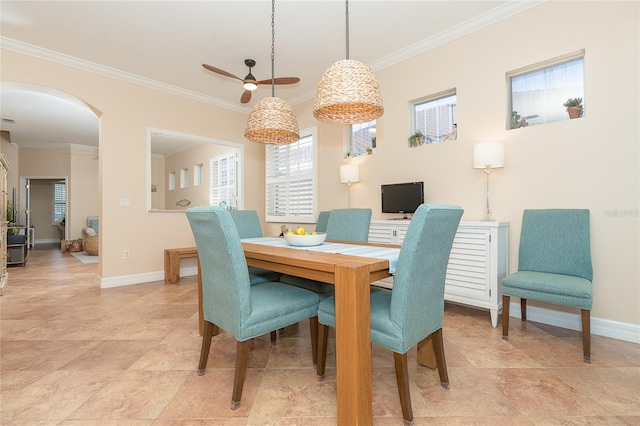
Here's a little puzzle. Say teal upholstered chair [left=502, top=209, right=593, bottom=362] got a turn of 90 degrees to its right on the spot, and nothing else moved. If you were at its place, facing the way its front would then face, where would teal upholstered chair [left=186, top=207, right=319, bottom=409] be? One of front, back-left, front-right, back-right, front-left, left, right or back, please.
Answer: left

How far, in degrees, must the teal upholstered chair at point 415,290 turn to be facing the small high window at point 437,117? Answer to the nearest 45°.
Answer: approximately 45° to its right

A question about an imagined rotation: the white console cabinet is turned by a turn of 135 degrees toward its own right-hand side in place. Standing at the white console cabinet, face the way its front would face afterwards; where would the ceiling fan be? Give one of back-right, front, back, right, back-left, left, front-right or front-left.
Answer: left

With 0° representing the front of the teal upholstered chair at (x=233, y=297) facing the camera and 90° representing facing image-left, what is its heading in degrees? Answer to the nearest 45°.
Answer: approximately 225°

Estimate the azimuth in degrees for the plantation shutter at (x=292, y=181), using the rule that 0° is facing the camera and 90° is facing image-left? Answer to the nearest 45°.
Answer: approximately 45°

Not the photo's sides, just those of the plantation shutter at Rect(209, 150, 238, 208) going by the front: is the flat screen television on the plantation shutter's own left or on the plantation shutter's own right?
on the plantation shutter's own left

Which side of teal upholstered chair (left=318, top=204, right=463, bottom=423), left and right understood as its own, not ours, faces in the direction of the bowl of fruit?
front

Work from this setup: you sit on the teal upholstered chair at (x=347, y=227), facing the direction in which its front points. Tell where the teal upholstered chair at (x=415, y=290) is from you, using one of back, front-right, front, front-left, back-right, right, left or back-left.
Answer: front-left

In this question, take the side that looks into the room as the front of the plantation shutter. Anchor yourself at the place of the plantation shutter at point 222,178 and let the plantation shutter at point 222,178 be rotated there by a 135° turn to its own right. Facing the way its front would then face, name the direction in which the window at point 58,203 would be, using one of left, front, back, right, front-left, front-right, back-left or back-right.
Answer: front-left

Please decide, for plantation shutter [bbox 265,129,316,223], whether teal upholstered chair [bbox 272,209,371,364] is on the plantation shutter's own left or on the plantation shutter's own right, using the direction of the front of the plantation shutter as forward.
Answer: on the plantation shutter's own left

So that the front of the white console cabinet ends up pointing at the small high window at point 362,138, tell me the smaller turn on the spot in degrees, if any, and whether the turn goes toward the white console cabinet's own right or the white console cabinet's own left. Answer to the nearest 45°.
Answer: approximately 90° to the white console cabinet's own right
